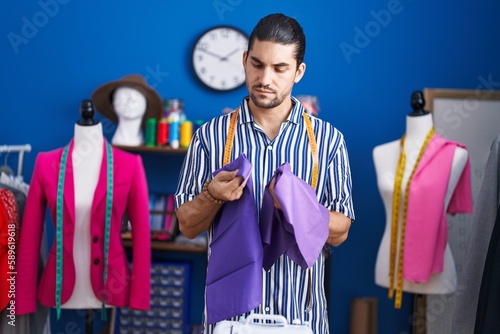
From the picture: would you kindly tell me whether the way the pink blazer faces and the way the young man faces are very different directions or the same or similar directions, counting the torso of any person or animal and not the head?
same or similar directions

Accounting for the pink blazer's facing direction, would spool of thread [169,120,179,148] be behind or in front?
behind

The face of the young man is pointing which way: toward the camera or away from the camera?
toward the camera

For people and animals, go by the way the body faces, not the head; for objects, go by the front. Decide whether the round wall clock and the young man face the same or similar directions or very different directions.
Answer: same or similar directions

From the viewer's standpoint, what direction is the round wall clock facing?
toward the camera

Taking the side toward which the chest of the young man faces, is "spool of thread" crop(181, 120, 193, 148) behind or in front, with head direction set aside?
behind

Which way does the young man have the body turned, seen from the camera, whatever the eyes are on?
toward the camera

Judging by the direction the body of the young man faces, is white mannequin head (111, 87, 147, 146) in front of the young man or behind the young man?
behind

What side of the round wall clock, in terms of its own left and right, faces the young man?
front
